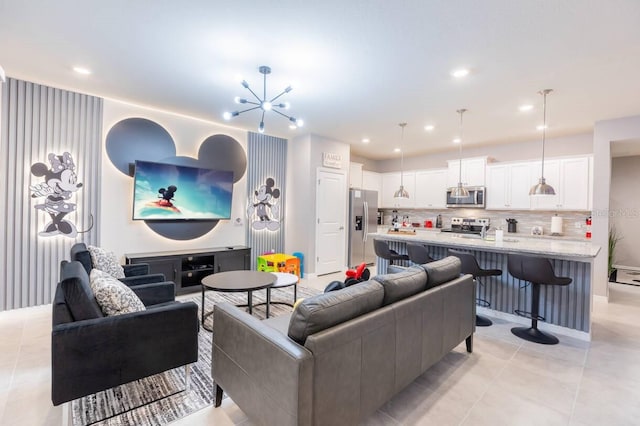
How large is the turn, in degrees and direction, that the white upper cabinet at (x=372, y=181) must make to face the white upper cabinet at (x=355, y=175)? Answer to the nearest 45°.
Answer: approximately 90° to its right

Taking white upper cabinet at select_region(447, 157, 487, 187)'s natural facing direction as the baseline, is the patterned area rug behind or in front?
in front

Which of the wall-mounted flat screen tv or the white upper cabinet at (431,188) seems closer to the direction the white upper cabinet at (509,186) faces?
the wall-mounted flat screen tv

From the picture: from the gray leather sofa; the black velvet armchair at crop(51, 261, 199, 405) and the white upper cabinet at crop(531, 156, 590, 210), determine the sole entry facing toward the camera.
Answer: the white upper cabinet

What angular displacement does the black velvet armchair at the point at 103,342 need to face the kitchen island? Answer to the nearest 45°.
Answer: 0° — it already faces it

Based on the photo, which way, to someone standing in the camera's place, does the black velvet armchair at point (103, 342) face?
facing to the right of the viewer

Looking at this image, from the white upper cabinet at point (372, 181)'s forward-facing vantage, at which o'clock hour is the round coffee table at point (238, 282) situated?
The round coffee table is roughly at 2 o'clock from the white upper cabinet.

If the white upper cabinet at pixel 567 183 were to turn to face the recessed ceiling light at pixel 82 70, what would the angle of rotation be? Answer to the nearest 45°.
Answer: approximately 45° to its right

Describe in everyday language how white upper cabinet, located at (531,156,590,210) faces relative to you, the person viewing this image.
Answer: facing the viewer

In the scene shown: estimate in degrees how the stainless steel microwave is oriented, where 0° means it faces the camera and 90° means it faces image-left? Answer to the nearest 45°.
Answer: approximately 0°

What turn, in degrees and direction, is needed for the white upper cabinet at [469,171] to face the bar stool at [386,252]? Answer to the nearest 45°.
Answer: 0° — it already faces it

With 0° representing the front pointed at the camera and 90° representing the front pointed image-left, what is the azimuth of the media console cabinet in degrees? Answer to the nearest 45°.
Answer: approximately 315°

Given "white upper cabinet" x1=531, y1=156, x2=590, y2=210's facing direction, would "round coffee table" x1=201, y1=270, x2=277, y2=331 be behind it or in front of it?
in front

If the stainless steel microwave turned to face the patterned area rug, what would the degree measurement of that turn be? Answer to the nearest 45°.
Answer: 0° — it already faces it

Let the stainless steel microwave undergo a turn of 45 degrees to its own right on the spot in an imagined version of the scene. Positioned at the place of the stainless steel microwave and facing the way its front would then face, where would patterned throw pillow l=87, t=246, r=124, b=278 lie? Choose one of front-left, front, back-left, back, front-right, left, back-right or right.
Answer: front
